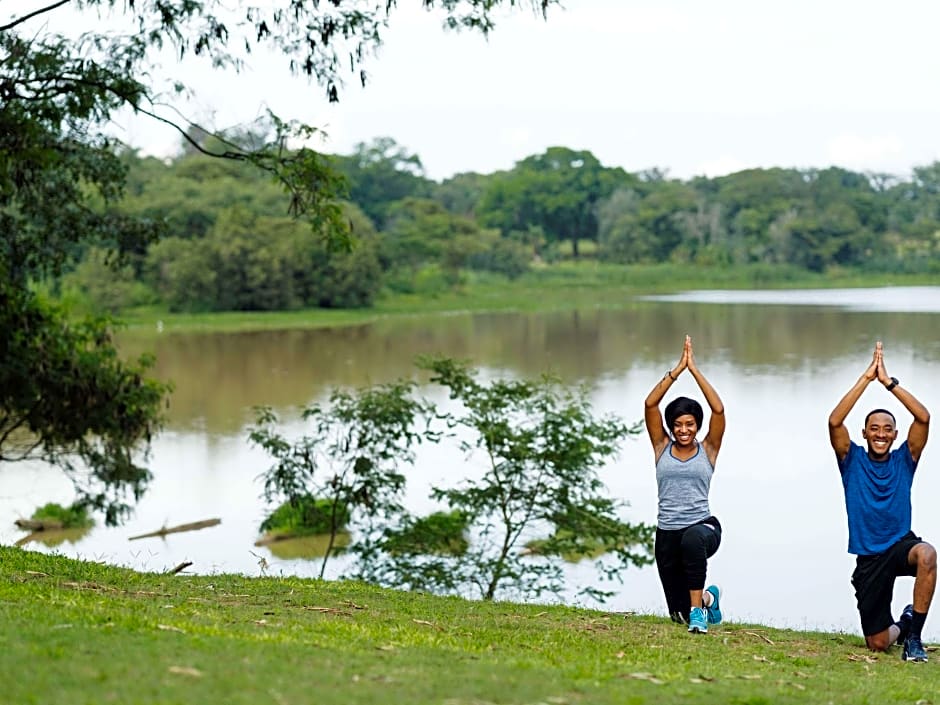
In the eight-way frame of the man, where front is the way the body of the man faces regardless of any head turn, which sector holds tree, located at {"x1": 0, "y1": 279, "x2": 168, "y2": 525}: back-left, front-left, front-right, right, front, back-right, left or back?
back-right

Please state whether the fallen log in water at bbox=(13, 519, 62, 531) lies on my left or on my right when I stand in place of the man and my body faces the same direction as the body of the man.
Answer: on my right

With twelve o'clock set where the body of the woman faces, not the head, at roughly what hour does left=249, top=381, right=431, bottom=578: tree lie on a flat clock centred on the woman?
The tree is roughly at 5 o'clock from the woman.

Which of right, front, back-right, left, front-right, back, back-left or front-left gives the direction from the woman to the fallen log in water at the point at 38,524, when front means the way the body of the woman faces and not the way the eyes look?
back-right

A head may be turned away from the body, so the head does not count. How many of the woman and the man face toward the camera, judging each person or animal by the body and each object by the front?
2

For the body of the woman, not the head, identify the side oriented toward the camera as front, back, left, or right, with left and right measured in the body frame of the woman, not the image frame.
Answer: front

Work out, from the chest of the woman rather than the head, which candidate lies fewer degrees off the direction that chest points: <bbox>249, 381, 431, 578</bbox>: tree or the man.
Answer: the man

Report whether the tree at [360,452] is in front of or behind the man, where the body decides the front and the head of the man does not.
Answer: behind
